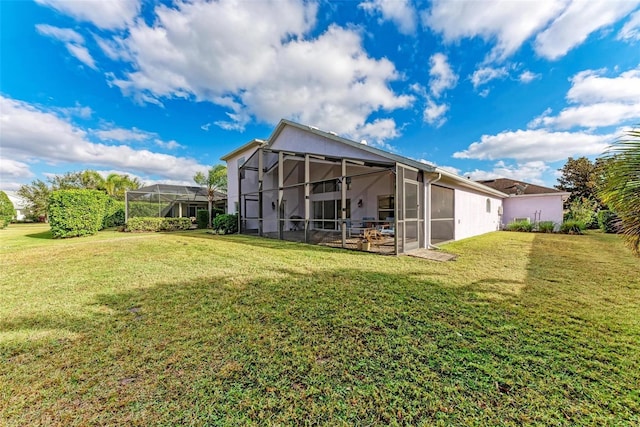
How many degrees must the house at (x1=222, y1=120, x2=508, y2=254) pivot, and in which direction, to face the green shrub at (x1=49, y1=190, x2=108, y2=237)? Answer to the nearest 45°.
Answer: approximately 135° to its left

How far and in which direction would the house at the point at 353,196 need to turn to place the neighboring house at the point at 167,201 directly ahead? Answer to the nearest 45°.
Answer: approximately 135° to its left

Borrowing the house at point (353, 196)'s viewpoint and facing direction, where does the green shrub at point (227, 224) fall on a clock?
The green shrub is roughly at 8 o'clock from the house.

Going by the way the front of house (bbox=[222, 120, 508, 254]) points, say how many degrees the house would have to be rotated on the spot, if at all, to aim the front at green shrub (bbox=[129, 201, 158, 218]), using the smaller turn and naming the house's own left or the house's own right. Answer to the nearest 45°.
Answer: approximately 135° to the house's own left

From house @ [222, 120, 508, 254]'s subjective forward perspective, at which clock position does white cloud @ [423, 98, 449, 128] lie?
The white cloud is roughly at 12 o'clock from the house.

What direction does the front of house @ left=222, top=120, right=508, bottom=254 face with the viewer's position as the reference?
facing away from the viewer and to the right of the viewer
